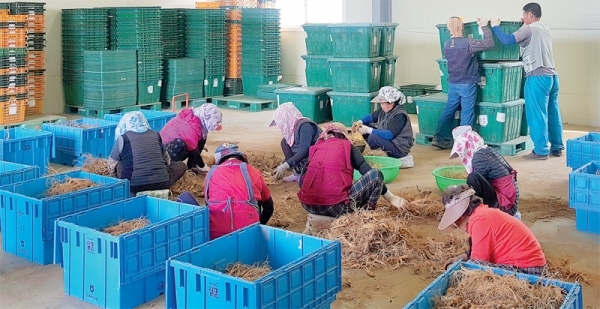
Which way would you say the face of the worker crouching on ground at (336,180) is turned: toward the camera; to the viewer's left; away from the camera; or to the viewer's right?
away from the camera

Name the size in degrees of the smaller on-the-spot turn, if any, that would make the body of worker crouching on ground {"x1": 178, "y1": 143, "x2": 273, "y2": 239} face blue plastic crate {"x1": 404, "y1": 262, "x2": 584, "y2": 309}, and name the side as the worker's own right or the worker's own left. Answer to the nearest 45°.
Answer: approximately 90° to the worker's own right

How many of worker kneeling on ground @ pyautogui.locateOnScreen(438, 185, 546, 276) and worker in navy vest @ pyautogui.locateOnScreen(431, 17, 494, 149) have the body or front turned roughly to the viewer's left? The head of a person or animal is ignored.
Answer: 1

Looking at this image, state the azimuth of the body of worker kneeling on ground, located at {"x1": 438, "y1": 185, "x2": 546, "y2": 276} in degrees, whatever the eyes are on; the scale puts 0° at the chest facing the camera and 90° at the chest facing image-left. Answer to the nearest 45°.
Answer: approximately 90°

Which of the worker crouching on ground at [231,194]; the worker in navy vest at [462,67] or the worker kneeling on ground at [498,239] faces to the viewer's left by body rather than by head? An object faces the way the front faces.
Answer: the worker kneeling on ground at [498,239]

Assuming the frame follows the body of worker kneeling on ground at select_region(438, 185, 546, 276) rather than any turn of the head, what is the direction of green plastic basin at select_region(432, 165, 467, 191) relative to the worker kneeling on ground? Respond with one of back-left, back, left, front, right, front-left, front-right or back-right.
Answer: right

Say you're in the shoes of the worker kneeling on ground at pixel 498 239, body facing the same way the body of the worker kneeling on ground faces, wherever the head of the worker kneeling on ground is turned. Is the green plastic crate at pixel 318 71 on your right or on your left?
on your right

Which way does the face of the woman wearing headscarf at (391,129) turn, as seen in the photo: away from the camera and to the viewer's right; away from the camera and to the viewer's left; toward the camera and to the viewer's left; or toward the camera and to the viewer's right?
toward the camera and to the viewer's left

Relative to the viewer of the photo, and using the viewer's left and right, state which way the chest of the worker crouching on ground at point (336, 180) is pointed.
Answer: facing away from the viewer and to the right of the viewer

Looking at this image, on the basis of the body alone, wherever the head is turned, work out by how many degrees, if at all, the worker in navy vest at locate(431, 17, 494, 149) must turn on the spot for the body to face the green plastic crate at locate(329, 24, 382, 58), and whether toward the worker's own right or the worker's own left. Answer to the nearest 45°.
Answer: approximately 90° to the worker's own left

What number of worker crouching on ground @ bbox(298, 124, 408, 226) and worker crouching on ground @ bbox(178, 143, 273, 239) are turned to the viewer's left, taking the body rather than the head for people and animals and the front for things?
0

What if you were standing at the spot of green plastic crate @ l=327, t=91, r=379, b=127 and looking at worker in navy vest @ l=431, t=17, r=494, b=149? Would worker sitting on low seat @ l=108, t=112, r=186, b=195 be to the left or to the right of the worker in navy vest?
right

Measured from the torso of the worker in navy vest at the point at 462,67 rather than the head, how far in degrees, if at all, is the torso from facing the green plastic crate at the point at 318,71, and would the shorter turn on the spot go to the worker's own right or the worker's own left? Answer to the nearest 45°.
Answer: approximately 90° to the worker's own left

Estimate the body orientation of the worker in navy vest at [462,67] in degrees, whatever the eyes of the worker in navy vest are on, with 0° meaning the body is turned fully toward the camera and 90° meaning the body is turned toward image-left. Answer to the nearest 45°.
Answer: approximately 225°
